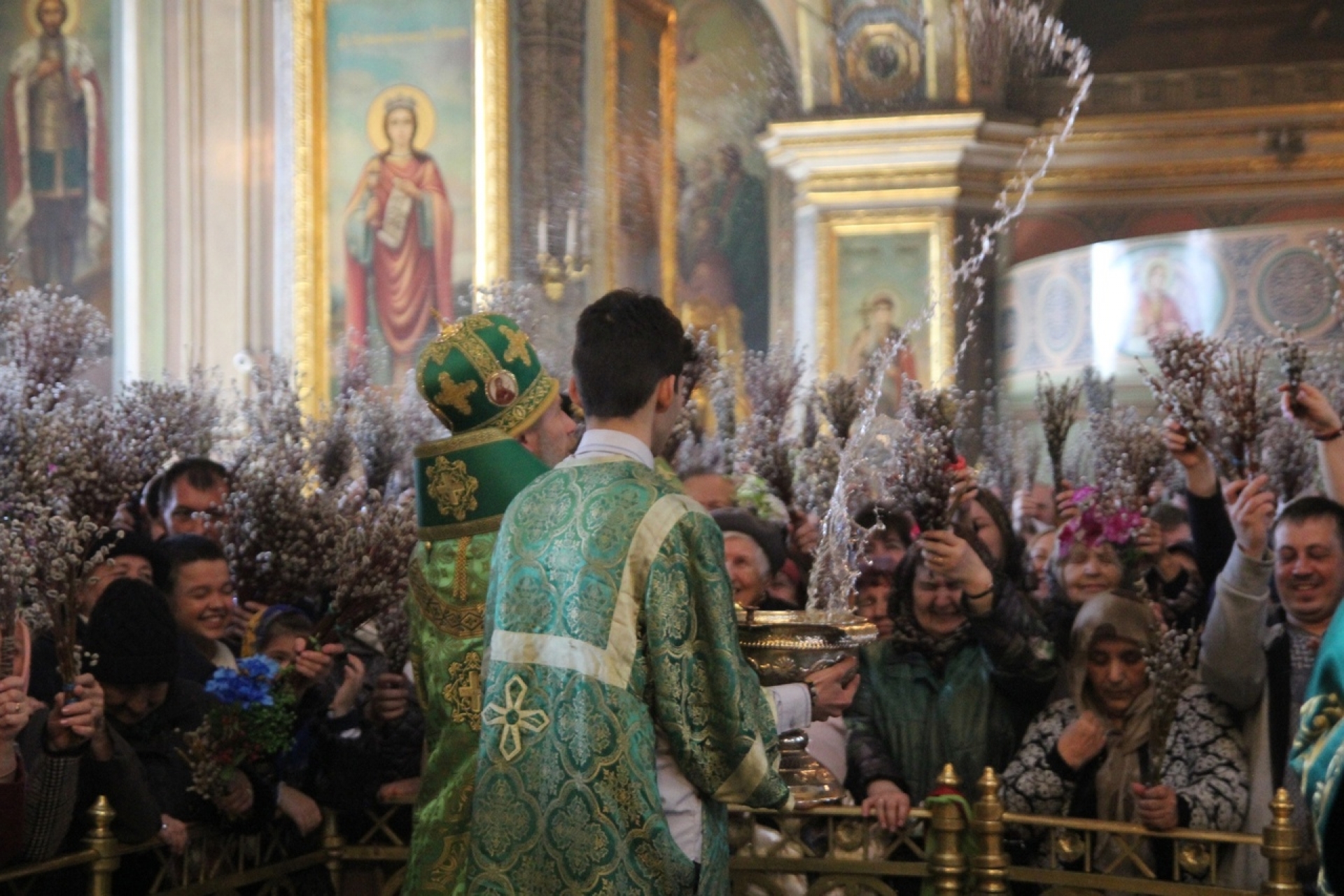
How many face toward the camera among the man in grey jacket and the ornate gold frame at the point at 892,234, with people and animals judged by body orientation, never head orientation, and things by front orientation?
2

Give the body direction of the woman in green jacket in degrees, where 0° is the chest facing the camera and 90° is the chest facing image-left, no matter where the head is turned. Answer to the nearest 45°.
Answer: approximately 0°

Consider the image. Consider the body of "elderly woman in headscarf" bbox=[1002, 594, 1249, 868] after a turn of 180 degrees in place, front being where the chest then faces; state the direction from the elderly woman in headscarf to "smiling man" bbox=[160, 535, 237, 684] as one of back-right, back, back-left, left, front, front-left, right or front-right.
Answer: left

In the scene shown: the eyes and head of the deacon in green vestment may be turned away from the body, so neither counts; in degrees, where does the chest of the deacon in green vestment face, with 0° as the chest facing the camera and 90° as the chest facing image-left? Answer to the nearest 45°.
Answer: approximately 225°

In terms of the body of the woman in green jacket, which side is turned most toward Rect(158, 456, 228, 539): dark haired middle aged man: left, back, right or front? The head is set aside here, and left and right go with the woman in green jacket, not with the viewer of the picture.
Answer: right

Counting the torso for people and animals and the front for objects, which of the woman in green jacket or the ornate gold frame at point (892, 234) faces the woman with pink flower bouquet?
the ornate gold frame

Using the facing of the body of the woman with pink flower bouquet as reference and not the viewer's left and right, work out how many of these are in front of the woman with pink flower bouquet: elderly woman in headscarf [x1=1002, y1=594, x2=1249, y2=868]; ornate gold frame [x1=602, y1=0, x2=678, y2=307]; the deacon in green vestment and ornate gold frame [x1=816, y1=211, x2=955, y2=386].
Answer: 2

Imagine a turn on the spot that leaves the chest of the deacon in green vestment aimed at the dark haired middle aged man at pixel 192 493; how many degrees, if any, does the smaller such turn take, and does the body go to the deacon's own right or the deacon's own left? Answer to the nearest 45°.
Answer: approximately 90° to the deacon's own left

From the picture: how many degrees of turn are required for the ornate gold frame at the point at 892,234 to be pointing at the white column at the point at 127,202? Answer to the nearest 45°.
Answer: approximately 90° to its right

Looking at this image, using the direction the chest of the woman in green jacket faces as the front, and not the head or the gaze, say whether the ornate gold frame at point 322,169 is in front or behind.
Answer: behind

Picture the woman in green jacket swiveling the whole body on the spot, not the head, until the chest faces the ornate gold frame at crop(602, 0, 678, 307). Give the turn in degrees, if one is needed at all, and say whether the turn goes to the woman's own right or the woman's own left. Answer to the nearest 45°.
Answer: approximately 180°

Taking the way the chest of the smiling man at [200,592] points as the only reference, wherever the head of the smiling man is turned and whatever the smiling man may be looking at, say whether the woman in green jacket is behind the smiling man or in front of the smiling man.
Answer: in front

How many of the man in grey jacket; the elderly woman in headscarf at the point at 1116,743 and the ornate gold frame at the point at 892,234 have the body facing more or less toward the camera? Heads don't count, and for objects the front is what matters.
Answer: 3

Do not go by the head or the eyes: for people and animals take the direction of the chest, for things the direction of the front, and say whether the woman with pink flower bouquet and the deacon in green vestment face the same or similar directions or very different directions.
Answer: very different directions
